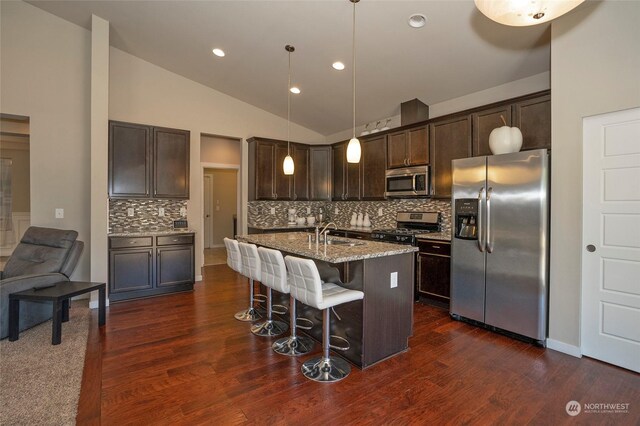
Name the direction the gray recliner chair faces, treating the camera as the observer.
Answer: facing the viewer and to the left of the viewer

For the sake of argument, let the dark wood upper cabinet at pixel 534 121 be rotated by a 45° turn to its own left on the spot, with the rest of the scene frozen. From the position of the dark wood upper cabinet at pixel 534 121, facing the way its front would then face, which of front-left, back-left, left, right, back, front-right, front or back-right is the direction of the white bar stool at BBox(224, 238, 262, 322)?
front-right

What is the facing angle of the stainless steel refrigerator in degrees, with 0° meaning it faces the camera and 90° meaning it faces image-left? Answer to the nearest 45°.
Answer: approximately 45°

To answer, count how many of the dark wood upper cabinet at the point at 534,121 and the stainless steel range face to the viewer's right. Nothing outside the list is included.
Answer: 0

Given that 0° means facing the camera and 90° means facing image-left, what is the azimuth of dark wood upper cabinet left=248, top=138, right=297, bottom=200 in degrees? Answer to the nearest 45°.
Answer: approximately 315°

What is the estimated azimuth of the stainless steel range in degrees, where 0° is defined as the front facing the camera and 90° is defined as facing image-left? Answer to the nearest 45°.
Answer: approximately 45°

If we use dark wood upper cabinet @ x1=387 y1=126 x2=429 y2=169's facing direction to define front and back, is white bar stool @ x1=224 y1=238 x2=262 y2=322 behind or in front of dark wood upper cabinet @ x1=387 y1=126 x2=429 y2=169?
in front
